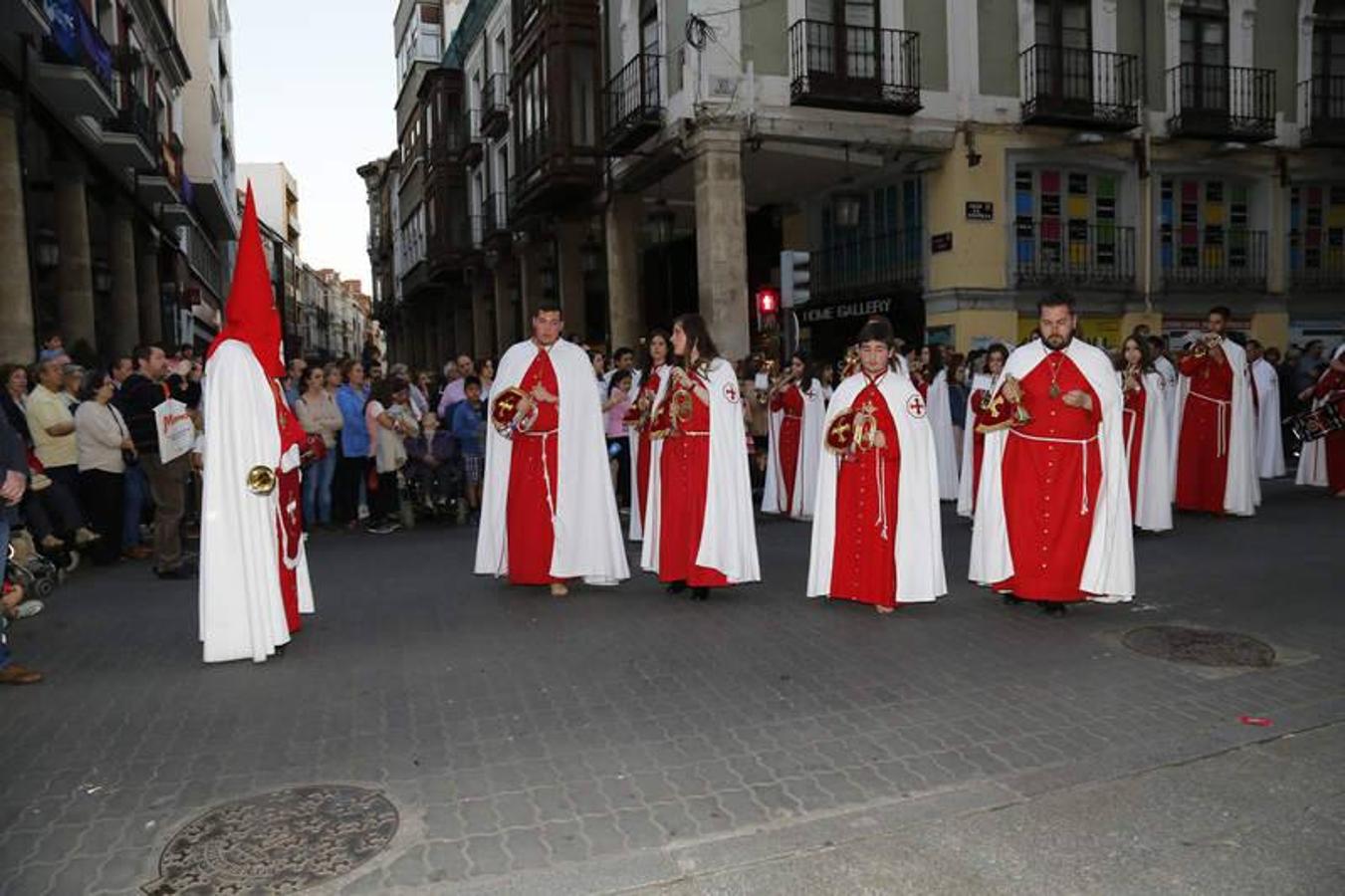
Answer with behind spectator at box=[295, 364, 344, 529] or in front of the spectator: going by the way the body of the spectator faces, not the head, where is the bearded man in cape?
in front

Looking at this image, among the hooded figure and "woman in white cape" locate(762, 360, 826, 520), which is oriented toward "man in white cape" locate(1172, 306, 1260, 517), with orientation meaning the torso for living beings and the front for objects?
the hooded figure

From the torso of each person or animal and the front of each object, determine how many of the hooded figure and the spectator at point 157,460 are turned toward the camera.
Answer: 0

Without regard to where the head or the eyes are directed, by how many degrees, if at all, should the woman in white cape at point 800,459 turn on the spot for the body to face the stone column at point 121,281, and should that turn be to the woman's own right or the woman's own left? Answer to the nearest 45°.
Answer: approximately 90° to the woman's own right

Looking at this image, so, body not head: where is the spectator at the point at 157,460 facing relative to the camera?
to the viewer's right

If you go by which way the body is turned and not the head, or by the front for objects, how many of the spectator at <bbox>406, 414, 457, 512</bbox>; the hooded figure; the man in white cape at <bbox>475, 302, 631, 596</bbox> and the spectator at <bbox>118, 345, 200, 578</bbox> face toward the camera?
2

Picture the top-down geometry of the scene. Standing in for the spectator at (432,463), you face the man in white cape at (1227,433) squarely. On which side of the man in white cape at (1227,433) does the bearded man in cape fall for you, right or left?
right

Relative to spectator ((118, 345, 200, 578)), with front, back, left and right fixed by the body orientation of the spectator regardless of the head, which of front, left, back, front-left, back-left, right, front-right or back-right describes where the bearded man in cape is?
front-right

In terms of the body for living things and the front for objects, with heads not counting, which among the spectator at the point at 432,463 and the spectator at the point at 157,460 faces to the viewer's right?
the spectator at the point at 157,460

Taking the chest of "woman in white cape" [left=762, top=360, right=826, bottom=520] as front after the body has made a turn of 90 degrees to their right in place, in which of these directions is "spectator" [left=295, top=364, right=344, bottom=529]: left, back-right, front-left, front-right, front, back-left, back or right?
front-left

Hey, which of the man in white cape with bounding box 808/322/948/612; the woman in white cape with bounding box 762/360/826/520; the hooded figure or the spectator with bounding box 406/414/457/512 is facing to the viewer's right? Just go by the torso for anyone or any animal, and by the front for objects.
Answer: the hooded figure

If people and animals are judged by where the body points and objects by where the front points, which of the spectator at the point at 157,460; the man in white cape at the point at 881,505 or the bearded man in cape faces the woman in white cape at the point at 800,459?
the spectator

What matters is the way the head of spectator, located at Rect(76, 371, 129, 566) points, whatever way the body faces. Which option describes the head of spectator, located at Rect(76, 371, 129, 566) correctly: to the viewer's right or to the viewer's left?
to the viewer's right
